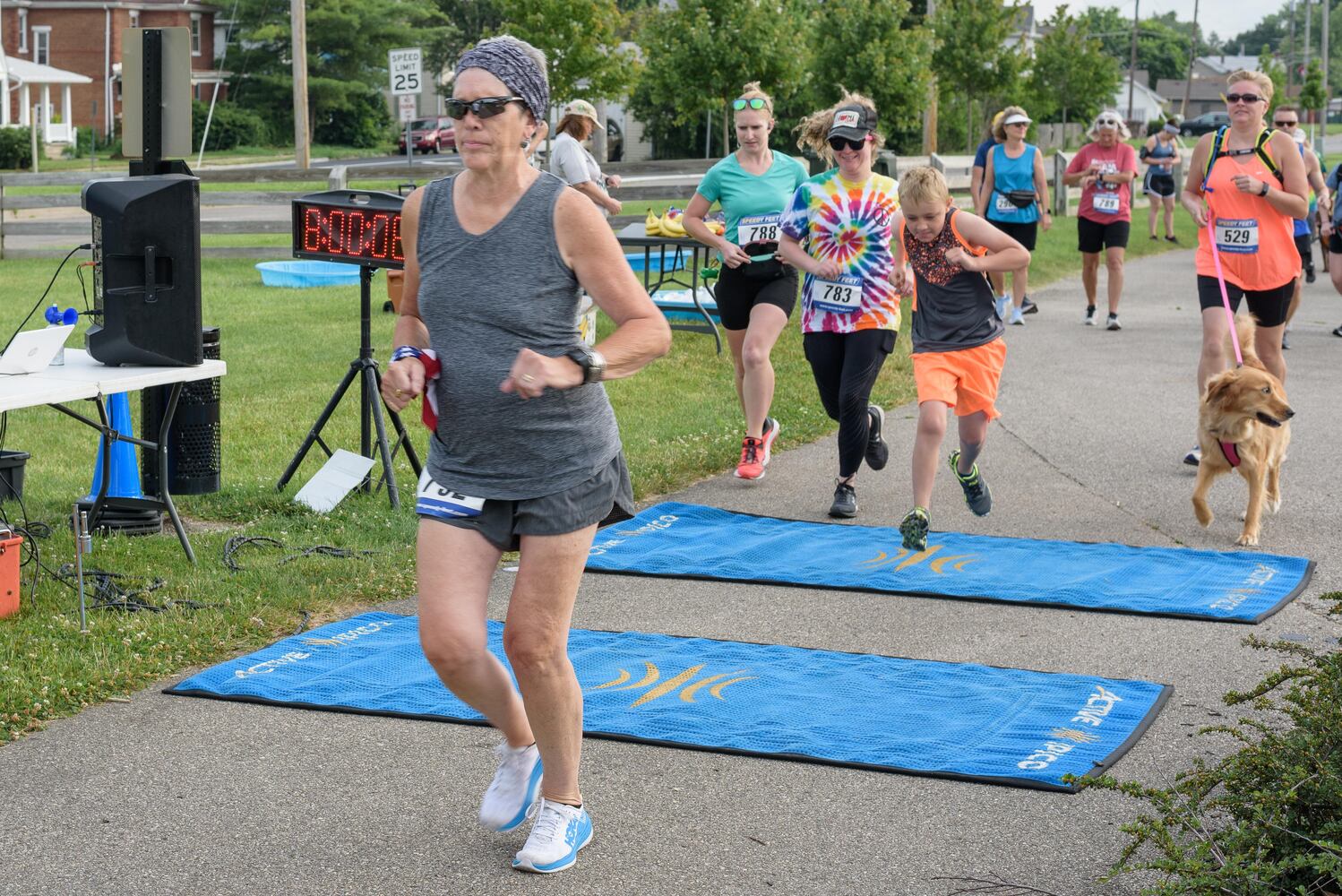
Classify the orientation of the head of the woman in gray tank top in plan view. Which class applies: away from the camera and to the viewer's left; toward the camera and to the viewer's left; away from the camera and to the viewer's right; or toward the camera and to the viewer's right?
toward the camera and to the viewer's left

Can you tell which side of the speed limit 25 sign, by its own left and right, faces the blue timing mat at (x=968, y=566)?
front

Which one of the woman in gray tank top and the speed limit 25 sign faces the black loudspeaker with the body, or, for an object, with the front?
the speed limit 25 sign

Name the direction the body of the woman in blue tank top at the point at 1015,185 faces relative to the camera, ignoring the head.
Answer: toward the camera

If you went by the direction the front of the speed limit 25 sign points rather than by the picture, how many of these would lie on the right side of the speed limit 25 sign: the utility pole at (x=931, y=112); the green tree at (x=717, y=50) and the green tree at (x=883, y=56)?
0

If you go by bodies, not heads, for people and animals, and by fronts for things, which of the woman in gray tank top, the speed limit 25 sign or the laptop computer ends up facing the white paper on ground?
the speed limit 25 sign

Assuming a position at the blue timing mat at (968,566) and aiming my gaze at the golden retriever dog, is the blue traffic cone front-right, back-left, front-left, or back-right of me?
back-left

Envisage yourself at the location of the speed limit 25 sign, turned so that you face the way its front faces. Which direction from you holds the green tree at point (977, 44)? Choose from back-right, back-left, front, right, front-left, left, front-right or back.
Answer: back-left

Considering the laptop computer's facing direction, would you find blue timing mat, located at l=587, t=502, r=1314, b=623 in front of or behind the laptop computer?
behind

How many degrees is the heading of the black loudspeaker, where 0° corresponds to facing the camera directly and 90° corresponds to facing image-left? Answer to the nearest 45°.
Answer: approximately 270°

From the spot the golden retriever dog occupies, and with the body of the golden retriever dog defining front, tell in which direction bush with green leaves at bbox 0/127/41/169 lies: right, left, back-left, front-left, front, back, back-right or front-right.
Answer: back-right

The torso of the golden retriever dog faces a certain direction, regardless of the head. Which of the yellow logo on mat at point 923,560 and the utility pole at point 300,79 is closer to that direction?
the yellow logo on mat

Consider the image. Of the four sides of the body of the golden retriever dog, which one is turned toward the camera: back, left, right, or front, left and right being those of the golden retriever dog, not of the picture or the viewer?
front

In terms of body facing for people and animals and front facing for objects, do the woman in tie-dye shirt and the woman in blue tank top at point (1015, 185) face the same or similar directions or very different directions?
same or similar directions

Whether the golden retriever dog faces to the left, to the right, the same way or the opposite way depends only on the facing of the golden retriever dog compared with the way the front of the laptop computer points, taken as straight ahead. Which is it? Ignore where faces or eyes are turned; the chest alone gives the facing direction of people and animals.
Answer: to the left

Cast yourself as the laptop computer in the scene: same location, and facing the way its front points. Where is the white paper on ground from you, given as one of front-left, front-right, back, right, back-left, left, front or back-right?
right

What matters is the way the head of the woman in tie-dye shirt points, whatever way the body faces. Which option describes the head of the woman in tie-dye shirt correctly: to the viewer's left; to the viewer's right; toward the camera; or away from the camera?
toward the camera

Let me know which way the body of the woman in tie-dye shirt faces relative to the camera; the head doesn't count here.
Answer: toward the camera
